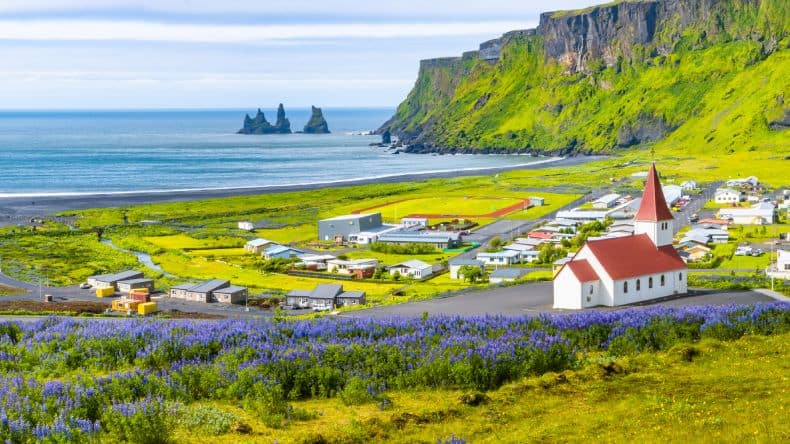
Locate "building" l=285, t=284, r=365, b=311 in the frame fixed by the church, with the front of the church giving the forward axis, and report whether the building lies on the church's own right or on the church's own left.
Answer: on the church's own left

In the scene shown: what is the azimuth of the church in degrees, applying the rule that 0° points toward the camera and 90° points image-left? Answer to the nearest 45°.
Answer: approximately 225°
